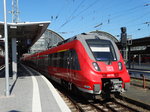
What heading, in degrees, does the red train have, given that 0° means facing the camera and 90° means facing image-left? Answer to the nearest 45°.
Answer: approximately 315°
